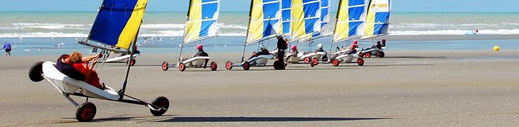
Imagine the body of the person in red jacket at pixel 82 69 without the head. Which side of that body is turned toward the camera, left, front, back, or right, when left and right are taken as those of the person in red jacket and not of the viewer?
right
